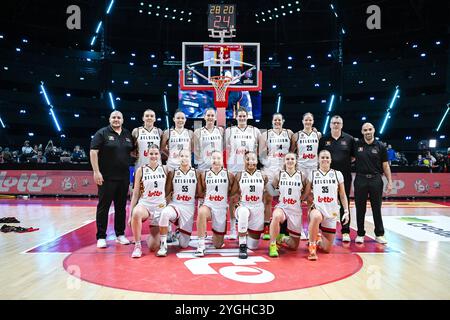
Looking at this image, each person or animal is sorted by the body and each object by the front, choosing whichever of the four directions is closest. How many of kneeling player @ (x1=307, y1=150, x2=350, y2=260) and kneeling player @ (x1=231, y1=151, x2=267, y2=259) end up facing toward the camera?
2

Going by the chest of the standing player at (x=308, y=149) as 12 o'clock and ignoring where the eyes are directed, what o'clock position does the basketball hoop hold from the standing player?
The basketball hoop is roughly at 5 o'clock from the standing player.

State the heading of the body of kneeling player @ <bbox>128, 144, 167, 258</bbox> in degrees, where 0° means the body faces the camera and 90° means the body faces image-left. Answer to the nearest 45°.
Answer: approximately 0°

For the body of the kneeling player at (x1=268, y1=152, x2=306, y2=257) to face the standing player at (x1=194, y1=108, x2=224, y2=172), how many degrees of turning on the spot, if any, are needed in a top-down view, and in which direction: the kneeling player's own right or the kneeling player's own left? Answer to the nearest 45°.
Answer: approximately 135° to the kneeling player's own right

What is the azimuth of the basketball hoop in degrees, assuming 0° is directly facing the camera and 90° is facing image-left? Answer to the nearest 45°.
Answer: approximately 0°
